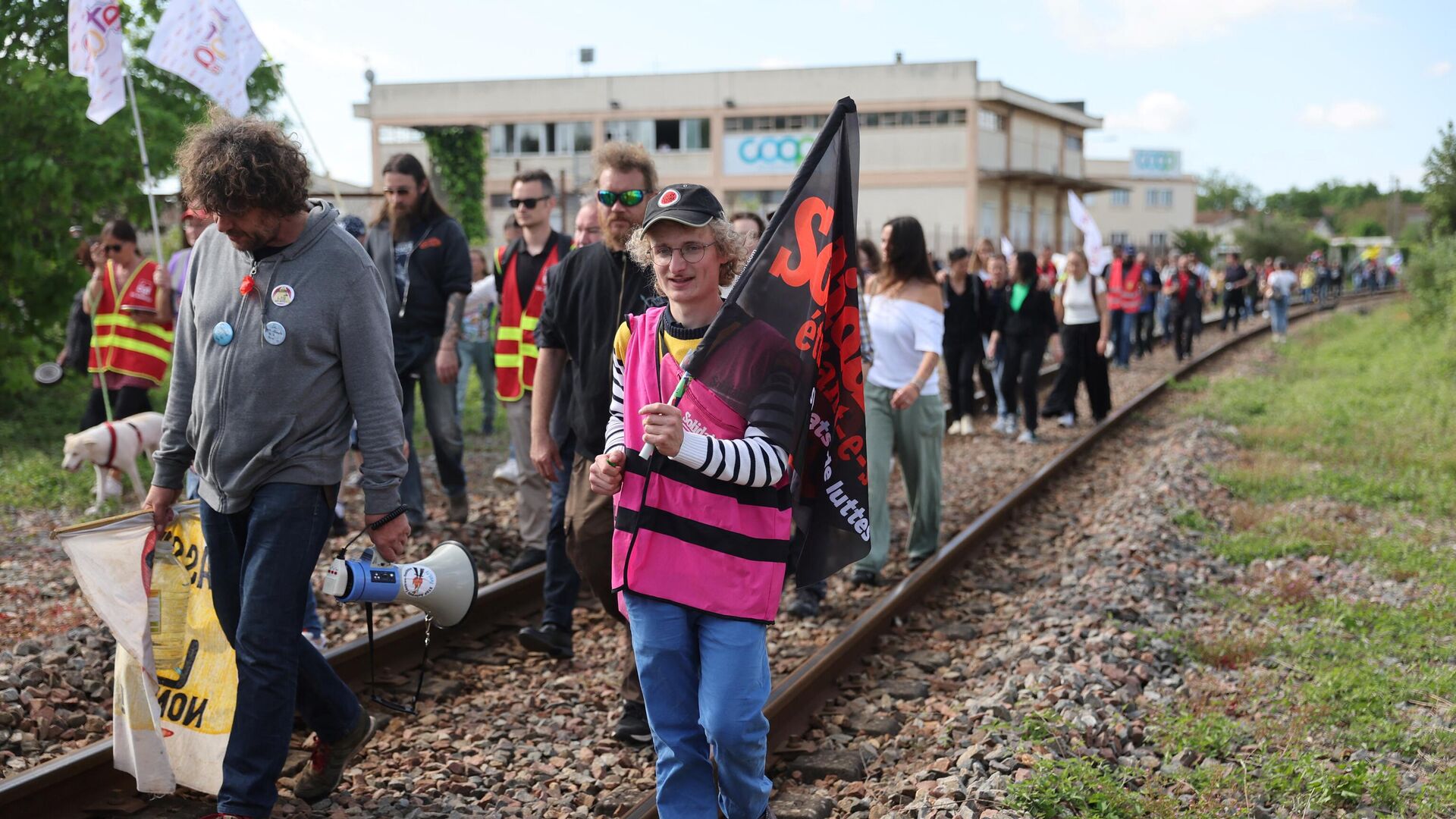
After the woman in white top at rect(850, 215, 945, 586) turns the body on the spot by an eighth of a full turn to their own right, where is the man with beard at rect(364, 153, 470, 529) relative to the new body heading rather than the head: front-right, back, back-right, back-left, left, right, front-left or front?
front

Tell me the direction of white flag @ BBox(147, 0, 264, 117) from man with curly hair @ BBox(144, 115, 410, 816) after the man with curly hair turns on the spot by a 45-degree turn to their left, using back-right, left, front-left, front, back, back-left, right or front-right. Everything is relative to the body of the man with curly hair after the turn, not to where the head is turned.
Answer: back

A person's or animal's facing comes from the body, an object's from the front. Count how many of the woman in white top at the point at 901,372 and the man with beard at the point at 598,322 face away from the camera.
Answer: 0

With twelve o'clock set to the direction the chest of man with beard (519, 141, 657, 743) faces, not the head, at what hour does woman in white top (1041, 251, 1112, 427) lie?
The woman in white top is roughly at 7 o'clock from the man with beard.

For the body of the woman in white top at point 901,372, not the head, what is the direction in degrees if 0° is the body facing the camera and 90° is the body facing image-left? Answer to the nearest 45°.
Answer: approximately 45°

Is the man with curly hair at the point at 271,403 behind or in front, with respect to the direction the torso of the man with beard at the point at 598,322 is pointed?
in front

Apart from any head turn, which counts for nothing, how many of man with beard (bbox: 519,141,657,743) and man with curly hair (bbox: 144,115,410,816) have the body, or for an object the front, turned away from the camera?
0

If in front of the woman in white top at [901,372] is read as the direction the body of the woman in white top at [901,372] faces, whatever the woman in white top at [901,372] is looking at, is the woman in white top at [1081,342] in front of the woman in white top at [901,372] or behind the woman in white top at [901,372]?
behind

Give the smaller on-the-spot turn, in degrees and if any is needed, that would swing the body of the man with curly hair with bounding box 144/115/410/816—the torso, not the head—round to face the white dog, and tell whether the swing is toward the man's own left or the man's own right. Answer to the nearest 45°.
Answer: approximately 135° to the man's own right
